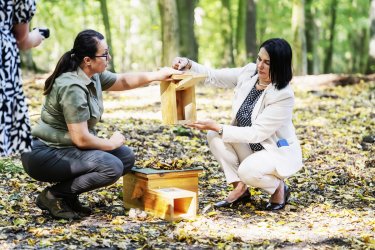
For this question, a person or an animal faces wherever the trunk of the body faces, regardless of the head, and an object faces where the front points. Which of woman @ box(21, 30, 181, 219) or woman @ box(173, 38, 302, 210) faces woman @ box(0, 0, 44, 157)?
woman @ box(173, 38, 302, 210)

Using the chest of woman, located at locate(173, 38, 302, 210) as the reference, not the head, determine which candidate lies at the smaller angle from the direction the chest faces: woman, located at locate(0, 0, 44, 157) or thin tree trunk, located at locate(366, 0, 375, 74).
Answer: the woman

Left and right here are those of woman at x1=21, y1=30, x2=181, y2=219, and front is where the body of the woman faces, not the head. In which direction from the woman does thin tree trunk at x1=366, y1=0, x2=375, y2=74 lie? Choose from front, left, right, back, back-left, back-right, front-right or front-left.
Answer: front-left

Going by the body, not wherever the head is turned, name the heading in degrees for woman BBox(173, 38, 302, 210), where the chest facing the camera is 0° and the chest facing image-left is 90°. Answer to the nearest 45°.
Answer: approximately 45°

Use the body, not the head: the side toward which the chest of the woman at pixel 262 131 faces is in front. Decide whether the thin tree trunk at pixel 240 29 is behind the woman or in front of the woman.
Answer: behind

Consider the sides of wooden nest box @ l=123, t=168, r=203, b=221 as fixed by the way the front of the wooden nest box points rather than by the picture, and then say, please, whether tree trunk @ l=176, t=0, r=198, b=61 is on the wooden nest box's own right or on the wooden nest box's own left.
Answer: on the wooden nest box's own left

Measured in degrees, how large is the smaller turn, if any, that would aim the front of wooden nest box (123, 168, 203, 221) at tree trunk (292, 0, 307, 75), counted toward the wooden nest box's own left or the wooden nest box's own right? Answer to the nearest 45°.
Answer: approximately 135° to the wooden nest box's own left

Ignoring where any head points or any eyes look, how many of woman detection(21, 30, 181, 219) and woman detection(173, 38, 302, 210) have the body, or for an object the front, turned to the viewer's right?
1

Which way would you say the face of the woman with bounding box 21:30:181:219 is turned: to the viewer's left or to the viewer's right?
to the viewer's right

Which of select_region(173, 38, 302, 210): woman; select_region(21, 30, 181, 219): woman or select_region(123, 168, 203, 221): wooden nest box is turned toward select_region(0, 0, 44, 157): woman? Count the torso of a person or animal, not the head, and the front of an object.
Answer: select_region(173, 38, 302, 210): woman

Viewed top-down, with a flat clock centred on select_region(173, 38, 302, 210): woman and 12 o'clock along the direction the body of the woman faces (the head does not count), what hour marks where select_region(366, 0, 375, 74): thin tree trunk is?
The thin tree trunk is roughly at 5 o'clock from the woman.

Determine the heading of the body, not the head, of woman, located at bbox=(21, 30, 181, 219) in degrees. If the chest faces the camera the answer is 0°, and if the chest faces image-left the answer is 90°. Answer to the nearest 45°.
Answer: approximately 270°
